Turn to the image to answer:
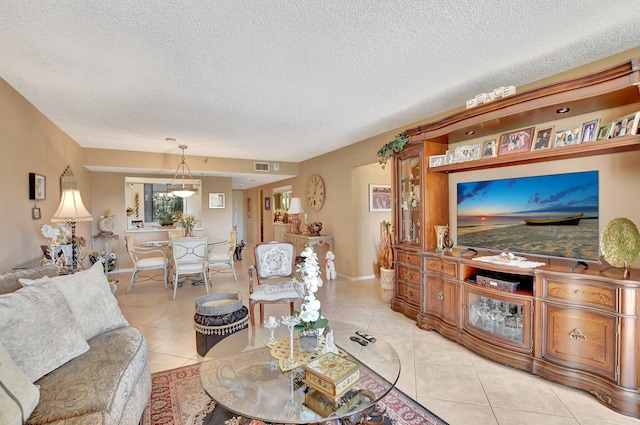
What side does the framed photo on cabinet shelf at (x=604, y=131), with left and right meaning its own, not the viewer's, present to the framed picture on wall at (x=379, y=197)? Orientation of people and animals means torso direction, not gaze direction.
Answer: right

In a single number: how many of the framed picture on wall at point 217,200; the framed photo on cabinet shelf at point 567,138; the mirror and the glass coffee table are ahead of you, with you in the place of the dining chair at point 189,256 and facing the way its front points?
2

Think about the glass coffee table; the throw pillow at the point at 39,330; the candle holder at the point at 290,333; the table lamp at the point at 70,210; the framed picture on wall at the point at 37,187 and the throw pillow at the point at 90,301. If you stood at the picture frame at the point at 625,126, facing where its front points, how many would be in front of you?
6

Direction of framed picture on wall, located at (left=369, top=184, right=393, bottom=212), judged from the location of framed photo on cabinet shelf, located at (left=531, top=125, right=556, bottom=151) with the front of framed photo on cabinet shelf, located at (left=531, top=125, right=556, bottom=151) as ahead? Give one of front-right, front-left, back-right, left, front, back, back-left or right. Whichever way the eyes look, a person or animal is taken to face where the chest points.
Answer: right

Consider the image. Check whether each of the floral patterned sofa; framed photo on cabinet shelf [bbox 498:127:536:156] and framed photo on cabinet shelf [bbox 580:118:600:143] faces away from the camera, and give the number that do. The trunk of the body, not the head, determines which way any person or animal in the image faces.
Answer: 0

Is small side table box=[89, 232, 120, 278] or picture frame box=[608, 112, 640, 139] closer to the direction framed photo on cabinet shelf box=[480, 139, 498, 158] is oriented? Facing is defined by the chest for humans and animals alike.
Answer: the small side table

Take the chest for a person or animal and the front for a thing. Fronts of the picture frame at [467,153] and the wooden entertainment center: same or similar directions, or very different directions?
same or similar directions

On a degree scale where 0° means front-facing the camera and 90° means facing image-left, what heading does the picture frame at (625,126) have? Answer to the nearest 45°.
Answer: approximately 45°

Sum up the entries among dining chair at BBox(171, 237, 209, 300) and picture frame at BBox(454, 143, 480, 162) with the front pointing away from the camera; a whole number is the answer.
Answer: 1

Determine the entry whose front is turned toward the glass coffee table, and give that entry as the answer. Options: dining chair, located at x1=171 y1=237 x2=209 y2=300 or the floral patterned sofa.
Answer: the floral patterned sofa

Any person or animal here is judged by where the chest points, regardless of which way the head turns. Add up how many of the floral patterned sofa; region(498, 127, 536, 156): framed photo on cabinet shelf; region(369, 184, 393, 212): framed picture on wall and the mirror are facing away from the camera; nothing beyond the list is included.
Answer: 0

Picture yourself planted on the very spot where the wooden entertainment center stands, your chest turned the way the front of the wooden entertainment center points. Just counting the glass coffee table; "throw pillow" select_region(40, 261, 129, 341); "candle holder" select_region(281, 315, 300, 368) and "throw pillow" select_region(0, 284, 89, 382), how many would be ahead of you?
4

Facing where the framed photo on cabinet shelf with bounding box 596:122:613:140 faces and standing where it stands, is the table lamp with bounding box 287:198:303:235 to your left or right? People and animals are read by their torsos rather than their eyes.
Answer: on your right

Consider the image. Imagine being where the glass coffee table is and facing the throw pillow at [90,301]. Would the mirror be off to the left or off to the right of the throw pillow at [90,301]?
right

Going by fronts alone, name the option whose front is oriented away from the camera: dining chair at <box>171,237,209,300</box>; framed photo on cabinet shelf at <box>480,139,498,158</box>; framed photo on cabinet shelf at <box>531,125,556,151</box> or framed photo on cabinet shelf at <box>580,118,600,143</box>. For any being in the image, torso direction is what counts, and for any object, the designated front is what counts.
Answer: the dining chair

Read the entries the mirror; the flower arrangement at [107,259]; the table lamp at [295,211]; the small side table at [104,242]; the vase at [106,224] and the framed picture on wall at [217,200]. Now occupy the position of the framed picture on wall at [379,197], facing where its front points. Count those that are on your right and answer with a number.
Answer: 6

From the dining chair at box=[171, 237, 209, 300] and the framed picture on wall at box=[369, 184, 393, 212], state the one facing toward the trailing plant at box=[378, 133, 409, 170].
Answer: the framed picture on wall

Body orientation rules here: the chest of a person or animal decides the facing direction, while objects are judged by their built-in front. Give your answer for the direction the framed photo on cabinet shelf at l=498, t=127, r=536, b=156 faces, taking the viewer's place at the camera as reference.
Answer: facing the viewer and to the left of the viewer

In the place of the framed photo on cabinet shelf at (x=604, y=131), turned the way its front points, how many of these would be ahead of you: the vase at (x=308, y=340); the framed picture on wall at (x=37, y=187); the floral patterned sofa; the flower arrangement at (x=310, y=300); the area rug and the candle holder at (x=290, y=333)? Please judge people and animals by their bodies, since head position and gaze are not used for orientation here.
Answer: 6
